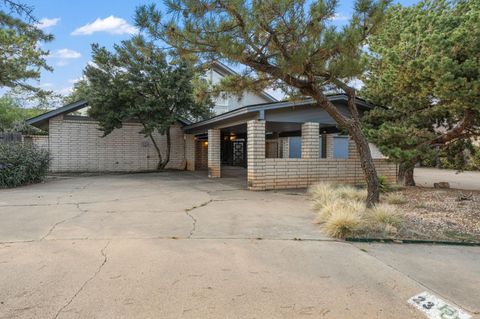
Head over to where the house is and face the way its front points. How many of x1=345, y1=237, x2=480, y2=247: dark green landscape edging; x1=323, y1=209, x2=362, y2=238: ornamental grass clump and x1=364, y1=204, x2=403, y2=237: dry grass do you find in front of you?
3

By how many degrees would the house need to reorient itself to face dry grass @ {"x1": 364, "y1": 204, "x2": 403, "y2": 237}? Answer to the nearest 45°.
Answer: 0° — it already faces it

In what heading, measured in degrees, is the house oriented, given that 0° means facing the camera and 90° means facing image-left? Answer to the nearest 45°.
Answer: approximately 0°

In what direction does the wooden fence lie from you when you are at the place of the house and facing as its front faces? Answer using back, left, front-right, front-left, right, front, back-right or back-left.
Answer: right

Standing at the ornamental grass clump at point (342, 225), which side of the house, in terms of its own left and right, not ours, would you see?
front

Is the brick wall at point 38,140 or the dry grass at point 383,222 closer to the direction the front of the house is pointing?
the dry grass

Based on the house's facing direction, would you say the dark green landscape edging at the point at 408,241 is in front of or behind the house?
in front

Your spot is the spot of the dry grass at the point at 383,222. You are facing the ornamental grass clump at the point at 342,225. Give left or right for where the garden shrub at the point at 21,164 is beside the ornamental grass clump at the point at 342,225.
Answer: right

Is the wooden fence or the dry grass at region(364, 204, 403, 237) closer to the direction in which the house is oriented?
the dry grass
